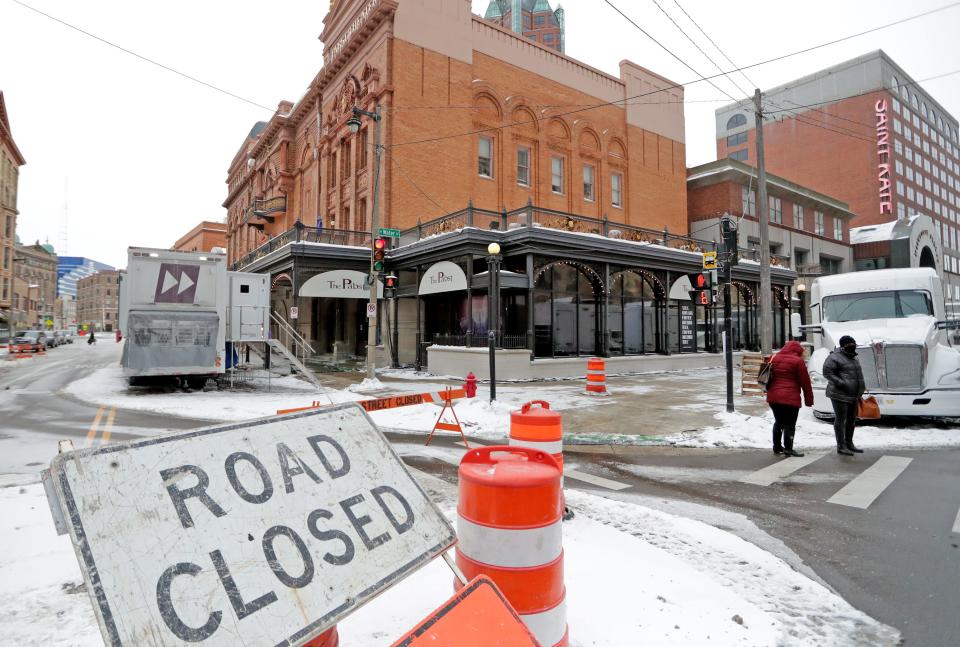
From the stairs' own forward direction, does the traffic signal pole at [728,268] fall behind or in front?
in front

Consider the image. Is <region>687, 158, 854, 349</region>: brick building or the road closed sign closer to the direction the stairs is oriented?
the brick building

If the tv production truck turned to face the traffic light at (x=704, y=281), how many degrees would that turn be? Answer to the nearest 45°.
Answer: approximately 135° to its right

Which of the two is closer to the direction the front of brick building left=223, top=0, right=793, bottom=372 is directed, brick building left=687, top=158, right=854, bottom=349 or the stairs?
the stairs

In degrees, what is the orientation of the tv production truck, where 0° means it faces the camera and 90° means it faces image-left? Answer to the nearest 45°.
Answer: approximately 180°

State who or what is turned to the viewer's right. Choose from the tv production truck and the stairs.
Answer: the stairs

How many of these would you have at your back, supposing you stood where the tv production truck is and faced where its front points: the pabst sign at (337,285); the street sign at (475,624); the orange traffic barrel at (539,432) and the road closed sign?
3

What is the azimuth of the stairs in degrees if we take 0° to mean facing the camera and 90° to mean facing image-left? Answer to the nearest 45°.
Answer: approximately 270°

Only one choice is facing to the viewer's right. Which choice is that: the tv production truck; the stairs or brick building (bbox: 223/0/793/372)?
the stairs

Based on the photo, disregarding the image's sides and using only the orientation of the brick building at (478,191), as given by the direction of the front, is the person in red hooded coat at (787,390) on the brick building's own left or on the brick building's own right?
on the brick building's own left

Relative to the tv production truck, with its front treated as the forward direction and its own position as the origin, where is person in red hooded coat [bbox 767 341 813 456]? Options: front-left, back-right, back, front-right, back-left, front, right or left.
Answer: back-right

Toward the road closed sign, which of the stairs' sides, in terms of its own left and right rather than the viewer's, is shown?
right

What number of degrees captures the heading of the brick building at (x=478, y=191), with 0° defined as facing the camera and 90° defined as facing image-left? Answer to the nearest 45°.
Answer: approximately 45°
